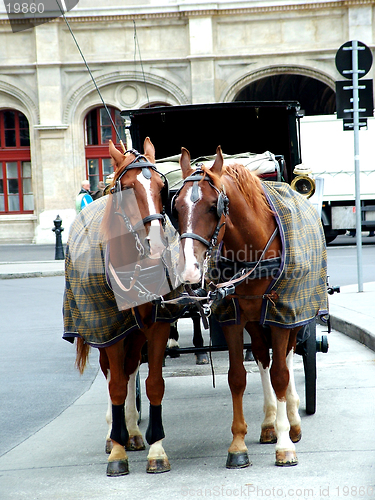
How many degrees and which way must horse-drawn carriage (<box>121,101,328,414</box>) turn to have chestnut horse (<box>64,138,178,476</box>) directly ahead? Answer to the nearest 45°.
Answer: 0° — it already faces it

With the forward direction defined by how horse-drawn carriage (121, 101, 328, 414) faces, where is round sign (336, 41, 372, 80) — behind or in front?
behind

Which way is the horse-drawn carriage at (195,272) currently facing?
toward the camera
